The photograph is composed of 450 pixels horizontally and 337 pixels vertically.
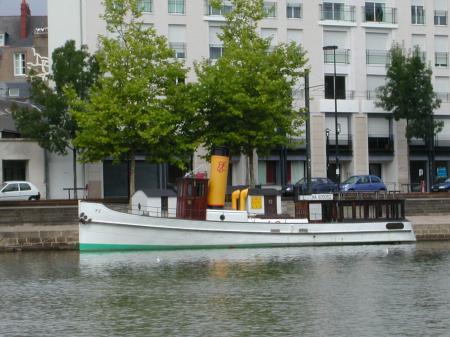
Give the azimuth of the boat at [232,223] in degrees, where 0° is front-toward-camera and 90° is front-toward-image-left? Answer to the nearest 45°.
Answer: approximately 90°
